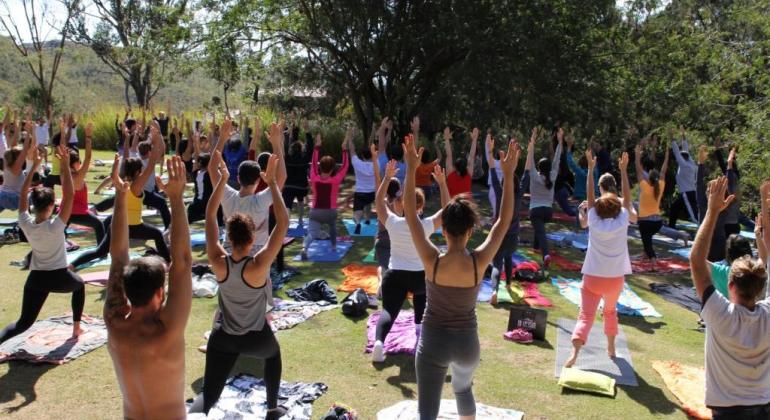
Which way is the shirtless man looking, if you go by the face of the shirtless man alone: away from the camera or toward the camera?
away from the camera

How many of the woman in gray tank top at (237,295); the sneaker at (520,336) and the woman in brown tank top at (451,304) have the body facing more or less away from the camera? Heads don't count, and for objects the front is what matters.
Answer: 2

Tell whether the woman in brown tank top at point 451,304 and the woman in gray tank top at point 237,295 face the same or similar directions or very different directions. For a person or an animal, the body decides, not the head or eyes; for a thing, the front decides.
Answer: same or similar directions

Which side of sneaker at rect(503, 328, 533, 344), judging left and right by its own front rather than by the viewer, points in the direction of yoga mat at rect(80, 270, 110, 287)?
front

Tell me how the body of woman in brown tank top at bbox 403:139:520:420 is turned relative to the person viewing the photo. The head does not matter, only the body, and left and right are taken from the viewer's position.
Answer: facing away from the viewer

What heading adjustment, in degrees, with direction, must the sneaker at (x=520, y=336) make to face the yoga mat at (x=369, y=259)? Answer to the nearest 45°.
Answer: approximately 45° to its right

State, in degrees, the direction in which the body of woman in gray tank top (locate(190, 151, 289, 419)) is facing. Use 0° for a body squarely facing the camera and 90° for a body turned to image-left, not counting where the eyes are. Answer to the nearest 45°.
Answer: approximately 180°

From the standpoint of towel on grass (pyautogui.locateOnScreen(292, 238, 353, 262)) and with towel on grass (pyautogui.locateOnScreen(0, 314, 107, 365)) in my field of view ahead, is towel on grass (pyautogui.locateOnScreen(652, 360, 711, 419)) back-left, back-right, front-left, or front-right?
front-left

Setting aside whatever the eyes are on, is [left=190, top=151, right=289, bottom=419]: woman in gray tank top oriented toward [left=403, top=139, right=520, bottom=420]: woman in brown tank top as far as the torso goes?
no

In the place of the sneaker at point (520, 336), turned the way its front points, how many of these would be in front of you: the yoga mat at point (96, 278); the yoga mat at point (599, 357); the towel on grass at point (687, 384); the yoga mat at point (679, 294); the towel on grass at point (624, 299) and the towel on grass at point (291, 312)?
2

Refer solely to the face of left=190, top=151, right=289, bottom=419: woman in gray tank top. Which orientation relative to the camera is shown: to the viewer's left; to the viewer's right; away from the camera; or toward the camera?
away from the camera

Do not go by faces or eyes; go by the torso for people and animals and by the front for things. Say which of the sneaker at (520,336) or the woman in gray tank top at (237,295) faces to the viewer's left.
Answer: the sneaker

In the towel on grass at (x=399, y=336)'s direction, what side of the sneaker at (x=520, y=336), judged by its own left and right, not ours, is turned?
front

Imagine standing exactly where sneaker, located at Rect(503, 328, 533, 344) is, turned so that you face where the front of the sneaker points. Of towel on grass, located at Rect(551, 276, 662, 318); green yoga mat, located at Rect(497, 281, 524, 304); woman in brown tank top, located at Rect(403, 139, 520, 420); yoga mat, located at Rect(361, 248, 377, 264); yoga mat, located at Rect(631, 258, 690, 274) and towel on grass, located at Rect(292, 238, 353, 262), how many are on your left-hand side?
1

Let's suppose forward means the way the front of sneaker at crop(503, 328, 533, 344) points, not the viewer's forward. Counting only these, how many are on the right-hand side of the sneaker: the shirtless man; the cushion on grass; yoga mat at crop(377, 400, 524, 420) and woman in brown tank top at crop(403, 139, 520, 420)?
0

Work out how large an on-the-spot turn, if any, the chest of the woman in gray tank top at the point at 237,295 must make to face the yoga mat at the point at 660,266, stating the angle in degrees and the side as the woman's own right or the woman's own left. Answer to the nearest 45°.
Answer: approximately 45° to the woman's own right

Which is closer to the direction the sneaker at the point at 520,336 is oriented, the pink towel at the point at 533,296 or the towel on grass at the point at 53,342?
the towel on grass

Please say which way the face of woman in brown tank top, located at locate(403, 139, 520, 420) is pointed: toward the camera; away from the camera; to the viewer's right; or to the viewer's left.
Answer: away from the camera

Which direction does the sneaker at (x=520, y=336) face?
to the viewer's left
